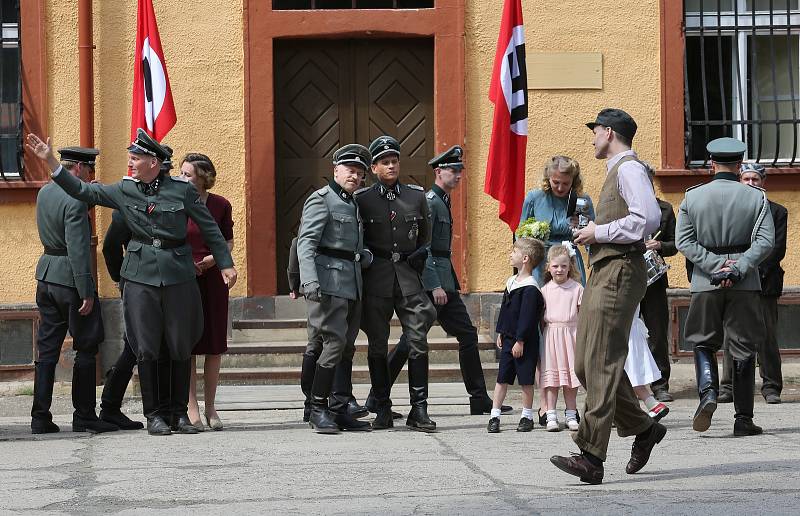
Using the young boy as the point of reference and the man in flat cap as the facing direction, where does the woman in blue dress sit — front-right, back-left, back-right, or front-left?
back-left

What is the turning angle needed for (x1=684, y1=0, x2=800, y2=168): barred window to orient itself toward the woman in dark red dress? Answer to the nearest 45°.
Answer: approximately 45° to its right

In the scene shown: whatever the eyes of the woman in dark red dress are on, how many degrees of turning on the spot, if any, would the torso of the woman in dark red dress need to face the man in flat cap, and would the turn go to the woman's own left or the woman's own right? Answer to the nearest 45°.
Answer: approximately 90° to the woman's own left

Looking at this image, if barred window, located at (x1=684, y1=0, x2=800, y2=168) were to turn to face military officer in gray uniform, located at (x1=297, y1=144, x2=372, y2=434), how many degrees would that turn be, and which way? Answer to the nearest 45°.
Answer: approximately 45° to its right

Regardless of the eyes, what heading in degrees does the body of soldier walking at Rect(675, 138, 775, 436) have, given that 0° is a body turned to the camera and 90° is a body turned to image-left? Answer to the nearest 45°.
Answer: approximately 180°

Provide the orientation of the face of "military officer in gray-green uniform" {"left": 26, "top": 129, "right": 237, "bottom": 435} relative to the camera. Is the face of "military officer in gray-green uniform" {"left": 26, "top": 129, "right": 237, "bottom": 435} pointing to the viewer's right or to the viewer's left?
to the viewer's left

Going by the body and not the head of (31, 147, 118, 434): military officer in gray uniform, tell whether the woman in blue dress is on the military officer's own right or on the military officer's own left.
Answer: on the military officer's own right

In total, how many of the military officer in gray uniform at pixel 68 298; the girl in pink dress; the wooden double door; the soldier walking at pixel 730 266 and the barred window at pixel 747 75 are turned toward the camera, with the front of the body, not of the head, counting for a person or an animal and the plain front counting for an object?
3

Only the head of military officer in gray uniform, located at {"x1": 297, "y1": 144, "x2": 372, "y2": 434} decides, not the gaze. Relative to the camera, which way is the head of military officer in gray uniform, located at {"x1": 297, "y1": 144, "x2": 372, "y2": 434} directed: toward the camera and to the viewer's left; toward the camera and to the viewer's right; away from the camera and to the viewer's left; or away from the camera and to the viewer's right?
toward the camera and to the viewer's right
